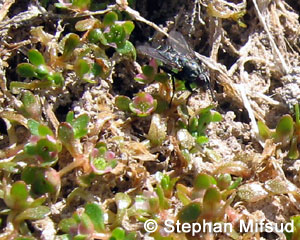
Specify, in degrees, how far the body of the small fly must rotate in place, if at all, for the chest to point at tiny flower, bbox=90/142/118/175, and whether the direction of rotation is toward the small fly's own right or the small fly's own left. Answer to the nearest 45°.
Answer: approximately 90° to the small fly's own right

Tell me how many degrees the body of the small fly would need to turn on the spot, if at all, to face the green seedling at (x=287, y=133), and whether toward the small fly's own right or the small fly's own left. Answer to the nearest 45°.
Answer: approximately 45° to the small fly's own left

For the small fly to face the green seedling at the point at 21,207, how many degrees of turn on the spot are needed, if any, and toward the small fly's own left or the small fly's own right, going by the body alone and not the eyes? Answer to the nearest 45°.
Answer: approximately 90° to the small fly's own right

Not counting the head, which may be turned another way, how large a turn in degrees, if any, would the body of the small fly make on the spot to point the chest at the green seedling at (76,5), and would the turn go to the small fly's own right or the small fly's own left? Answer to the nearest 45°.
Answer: approximately 135° to the small fly's own right

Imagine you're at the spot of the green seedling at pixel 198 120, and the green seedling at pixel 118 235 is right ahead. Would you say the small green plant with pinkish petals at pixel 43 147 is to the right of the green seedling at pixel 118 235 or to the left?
right

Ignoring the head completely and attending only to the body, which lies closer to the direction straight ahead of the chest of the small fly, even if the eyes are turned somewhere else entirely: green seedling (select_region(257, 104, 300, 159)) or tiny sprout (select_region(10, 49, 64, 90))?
the green seedling

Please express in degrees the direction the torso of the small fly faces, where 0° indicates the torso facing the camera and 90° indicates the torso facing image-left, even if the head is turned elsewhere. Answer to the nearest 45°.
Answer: approximately 315°

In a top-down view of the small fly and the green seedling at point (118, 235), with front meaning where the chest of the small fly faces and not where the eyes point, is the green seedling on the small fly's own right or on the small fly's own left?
on the small fly's own right
